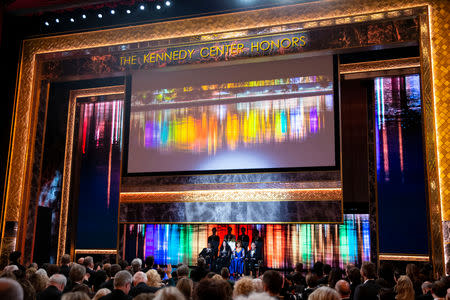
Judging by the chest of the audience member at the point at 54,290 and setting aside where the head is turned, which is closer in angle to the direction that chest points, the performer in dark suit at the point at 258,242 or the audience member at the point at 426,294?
the performer in dark suit

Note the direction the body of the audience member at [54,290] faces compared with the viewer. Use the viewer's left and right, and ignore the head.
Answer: facing away from the viewer and to the right of the viewer

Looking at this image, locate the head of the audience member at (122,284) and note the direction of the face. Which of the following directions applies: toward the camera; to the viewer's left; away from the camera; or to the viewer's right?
away from the camera

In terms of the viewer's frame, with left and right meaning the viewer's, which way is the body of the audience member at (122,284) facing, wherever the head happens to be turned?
facing away from the viewer and to the right of the viewer

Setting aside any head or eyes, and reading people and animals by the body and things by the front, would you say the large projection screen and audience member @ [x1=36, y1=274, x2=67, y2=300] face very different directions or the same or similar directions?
very different directions

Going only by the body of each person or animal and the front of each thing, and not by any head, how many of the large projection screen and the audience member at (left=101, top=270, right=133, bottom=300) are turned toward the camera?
1

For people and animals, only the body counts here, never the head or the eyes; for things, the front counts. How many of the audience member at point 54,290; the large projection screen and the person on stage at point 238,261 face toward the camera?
2
